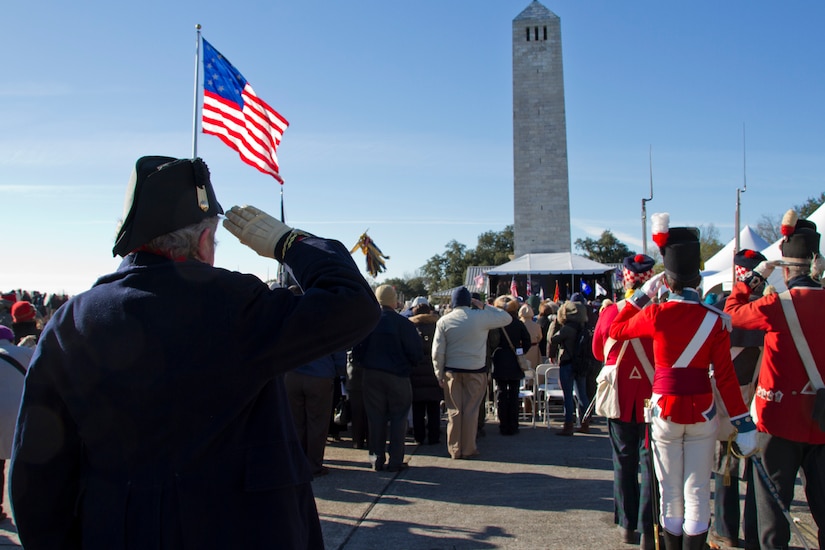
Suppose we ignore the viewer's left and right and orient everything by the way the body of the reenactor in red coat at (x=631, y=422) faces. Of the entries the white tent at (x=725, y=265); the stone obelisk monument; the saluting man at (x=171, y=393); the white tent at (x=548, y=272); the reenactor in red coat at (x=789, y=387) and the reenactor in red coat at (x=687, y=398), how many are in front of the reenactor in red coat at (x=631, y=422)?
3

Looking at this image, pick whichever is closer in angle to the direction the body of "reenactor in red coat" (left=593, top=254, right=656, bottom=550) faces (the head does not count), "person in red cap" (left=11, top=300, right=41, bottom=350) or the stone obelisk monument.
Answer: the stone obelisk monument

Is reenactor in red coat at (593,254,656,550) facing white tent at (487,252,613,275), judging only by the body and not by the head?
yes

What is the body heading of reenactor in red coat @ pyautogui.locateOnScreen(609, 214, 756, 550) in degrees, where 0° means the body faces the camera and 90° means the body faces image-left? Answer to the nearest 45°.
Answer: approximately 180°

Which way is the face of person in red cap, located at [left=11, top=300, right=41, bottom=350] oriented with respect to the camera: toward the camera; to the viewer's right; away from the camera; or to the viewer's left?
away from the camera

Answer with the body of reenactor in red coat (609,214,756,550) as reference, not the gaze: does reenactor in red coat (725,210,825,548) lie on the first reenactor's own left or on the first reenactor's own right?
on the first reenactor's own right

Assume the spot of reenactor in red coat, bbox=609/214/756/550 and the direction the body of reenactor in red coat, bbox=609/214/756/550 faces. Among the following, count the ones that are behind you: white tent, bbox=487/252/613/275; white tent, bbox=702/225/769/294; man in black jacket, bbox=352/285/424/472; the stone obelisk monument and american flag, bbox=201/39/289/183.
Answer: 0

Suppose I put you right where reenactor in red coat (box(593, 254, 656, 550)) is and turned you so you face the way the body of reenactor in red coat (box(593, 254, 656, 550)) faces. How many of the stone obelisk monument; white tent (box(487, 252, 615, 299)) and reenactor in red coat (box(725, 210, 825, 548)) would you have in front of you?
2

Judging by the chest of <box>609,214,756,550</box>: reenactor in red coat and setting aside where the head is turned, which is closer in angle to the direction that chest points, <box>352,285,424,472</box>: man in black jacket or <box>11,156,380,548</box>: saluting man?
the man in black jacket

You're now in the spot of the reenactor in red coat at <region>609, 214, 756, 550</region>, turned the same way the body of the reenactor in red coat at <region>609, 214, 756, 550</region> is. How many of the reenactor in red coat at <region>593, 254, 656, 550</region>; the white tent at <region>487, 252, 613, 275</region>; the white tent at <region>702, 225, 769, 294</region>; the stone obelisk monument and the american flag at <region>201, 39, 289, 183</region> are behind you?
0

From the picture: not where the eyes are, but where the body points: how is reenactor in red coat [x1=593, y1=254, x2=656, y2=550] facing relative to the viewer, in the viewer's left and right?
facing away from the viewer

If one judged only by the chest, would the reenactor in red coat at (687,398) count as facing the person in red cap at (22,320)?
no

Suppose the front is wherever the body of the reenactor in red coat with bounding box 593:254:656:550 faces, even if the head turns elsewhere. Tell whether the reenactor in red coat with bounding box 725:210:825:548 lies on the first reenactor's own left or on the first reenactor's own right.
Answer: on the first reenactor's own right

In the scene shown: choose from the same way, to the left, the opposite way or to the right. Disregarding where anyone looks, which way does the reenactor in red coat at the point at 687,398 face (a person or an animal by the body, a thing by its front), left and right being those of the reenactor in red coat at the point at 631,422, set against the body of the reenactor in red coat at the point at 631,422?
the same way

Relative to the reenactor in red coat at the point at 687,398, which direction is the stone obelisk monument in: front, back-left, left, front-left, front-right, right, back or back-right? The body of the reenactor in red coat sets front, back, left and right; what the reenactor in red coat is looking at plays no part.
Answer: front
